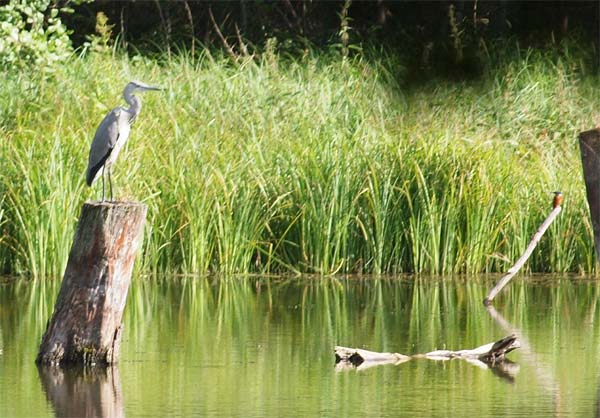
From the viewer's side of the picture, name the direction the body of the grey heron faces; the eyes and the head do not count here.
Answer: to the viewer's right

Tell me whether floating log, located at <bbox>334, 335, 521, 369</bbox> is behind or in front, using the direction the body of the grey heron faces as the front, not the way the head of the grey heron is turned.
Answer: in front

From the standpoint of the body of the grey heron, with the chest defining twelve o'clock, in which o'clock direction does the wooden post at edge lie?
The wooden post at edge is roughly at 1 o'clock from the grey heron.

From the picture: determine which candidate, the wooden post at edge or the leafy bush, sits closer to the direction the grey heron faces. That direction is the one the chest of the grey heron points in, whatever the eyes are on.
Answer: the wooden post at edge

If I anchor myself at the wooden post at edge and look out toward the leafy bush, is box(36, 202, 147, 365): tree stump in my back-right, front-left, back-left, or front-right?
front-left

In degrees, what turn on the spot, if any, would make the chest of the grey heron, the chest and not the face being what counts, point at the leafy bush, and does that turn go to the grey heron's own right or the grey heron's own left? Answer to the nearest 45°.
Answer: approximately 90° to the grey heron's own left
